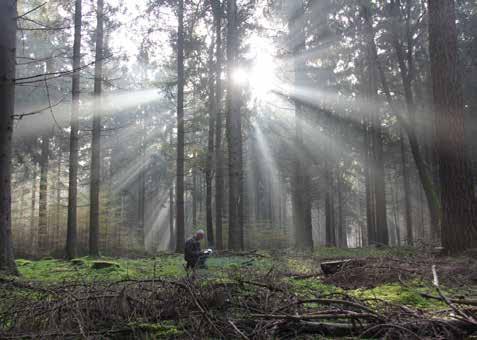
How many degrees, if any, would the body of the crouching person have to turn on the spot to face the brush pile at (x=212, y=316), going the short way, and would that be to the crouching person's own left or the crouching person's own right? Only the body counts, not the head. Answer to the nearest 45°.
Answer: approximately 90° to the crouching person's own right

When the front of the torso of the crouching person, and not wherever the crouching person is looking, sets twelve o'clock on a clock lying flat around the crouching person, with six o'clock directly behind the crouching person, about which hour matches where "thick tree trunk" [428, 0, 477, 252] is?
The thick tree trunk is roughly at 1 o'clock from the crouching person.

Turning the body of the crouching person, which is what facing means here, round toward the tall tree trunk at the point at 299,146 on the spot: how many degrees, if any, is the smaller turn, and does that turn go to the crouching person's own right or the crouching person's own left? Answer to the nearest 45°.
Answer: approximately 45° to the crouching person's own left

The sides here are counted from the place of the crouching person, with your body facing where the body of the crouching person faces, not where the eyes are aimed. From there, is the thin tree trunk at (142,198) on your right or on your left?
on your left

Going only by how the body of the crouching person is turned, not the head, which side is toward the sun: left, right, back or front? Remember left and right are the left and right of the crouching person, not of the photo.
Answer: left

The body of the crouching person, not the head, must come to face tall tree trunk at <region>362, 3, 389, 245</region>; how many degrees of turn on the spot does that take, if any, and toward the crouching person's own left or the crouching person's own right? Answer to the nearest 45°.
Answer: approximately 45° to the crouching person's own left

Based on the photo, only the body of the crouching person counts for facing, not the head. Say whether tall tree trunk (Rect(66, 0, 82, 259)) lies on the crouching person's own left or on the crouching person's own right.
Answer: on the crouching person's own left

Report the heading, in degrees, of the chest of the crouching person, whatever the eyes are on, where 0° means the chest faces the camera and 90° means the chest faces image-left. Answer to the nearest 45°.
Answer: approximately 270°

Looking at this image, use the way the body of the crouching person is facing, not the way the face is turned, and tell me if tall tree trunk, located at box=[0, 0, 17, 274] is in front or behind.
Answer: behind
